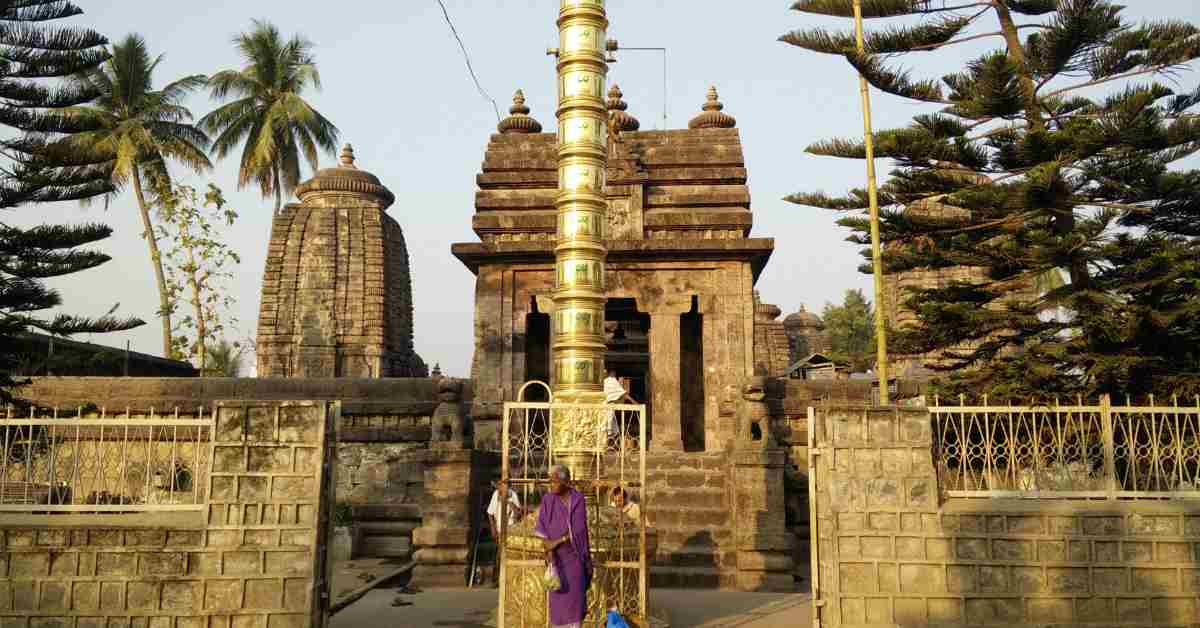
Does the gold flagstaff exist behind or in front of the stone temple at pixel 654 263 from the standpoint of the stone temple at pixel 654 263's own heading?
in front

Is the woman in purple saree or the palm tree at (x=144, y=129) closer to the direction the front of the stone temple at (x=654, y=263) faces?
the woman in purple saree

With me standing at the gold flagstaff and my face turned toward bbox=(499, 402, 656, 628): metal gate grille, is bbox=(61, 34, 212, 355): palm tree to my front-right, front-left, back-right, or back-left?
back-right

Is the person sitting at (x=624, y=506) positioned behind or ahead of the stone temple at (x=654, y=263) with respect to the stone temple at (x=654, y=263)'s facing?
ahead

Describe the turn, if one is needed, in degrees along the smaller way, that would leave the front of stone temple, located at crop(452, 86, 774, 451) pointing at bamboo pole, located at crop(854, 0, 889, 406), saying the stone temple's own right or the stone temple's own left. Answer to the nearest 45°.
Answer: approximately 45° to the stone temple's own left

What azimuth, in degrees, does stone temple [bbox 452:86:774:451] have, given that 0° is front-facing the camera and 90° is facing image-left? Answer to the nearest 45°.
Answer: approximately 0°

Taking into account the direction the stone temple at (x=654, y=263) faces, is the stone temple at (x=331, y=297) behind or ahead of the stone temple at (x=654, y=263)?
behind

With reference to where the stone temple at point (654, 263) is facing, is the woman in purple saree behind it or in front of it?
in front

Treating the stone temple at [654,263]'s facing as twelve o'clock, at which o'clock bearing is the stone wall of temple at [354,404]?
The stone wall of temple is roughly at 3 o'clock from the stone temple.

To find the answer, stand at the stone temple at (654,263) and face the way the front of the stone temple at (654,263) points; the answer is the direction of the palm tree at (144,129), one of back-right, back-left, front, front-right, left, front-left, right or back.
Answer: back-right

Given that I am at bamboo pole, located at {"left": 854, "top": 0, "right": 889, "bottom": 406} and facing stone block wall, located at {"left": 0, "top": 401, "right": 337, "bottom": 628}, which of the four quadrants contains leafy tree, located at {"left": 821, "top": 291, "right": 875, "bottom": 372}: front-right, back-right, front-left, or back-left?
back-right
